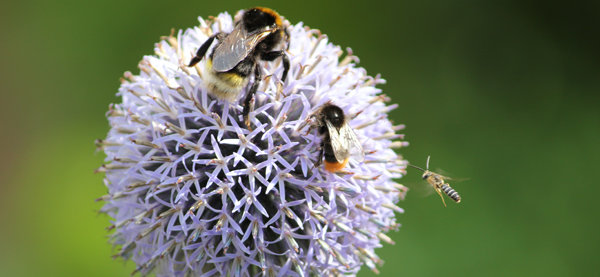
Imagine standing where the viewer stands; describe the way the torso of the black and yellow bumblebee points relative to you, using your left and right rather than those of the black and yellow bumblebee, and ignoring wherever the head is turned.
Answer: facing away from the viewer and to the right of the viewer

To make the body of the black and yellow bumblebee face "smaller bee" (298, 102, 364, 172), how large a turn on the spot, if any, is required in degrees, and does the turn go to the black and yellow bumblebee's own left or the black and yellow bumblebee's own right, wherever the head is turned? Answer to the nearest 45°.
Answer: approximately 45° to the black and yellow bumblebee's own right
